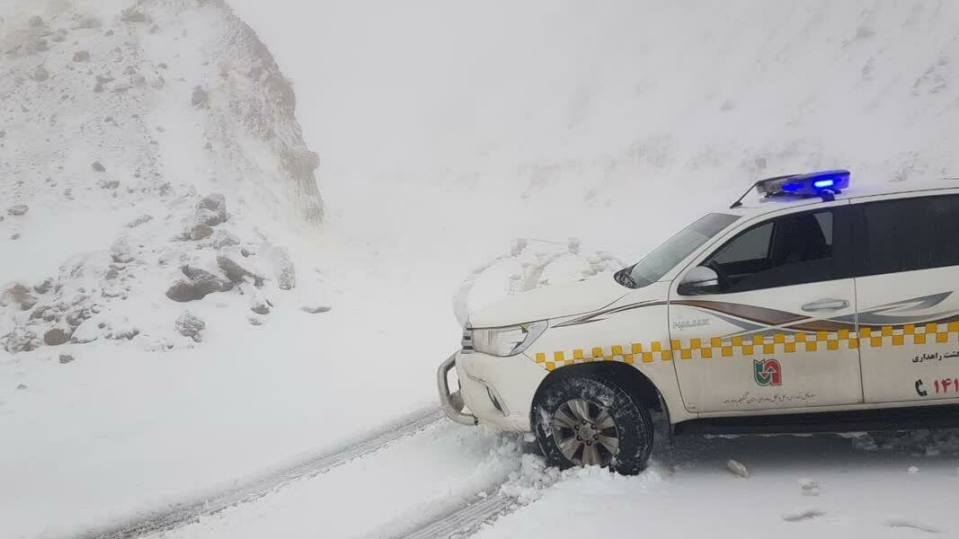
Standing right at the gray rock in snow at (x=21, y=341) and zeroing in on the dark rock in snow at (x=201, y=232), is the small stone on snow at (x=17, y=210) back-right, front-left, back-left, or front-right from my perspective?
front-left

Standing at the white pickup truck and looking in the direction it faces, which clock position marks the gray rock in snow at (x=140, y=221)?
The gray rock in snow is roughly at 1 o'clock from the white pickup truck.

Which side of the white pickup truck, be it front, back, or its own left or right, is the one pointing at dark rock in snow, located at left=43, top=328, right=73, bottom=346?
front

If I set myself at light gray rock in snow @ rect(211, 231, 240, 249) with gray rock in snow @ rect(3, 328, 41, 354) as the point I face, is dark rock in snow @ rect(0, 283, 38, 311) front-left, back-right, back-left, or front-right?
front-right

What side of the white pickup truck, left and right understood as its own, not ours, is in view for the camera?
left

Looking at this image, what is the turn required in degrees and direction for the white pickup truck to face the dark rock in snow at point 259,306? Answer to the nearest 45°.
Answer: approximately 45° to its right

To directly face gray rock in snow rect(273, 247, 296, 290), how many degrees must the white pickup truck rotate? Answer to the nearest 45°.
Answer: approximately 45° to its right

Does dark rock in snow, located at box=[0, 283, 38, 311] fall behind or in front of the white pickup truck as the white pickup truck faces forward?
in front

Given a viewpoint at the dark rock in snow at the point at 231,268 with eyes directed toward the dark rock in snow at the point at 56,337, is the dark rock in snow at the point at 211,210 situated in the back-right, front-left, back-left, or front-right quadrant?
back-right

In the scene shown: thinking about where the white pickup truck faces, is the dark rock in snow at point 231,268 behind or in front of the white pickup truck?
in front

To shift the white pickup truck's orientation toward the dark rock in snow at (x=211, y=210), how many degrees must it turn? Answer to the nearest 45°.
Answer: approximately 45° to its right

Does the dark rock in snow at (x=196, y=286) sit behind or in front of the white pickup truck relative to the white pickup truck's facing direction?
in front

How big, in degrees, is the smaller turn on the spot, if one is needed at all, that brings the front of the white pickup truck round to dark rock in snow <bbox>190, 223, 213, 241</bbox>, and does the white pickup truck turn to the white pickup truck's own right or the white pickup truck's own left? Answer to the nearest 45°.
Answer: approximately 45° to the white pickup truck's own right
